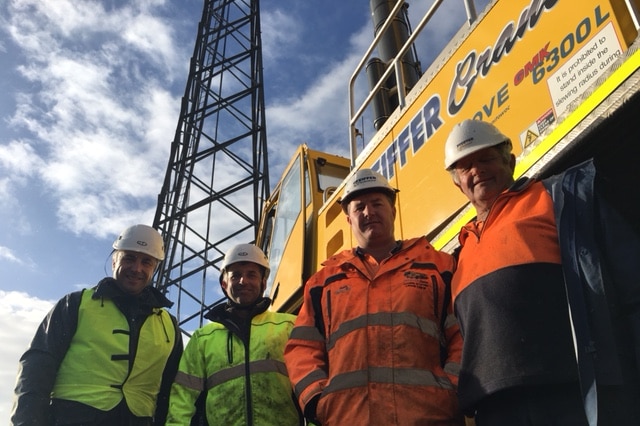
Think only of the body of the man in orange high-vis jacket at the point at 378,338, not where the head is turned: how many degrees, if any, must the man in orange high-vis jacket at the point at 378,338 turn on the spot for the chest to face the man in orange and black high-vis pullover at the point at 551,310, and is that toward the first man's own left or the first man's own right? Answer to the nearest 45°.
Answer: approximately 45° to the first man's own left

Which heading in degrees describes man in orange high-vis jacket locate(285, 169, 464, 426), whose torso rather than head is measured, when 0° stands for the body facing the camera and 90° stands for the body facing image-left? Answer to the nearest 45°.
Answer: approximately 0°

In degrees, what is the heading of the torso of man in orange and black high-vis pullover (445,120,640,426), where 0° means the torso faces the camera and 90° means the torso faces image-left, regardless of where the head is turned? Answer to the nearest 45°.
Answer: approximately 45°

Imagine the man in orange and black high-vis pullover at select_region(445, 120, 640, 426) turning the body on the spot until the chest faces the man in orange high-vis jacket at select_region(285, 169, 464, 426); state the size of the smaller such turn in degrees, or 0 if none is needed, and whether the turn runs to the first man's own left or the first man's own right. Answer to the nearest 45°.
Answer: approximately 45° to the first man's own right

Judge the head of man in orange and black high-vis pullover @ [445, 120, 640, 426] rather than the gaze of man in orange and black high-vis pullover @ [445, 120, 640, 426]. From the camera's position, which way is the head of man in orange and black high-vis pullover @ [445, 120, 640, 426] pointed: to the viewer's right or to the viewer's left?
to the viewer's left
